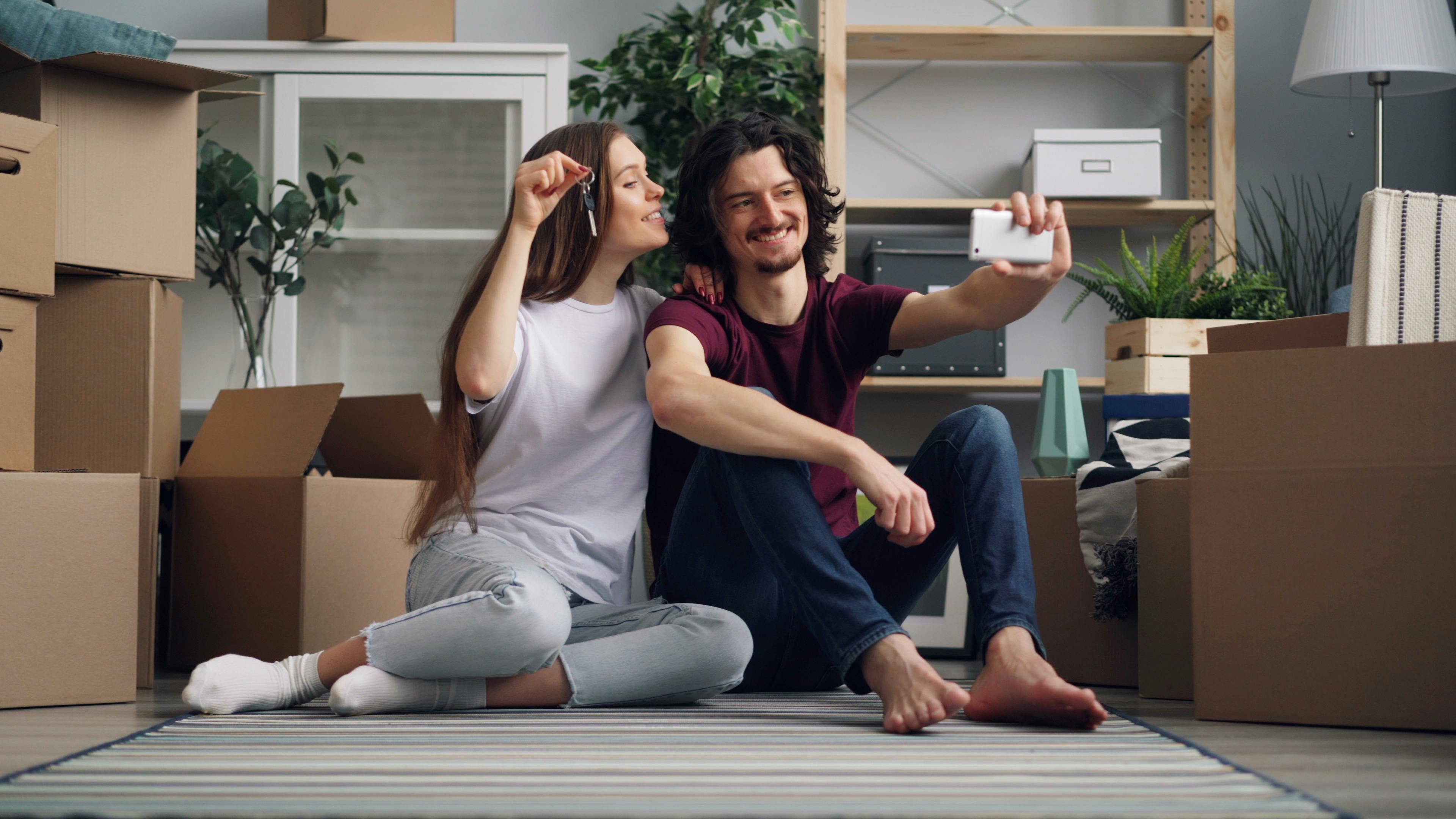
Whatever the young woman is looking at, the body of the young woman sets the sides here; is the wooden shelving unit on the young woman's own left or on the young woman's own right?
on the young woman's own left

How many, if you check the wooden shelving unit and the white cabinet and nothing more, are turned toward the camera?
2

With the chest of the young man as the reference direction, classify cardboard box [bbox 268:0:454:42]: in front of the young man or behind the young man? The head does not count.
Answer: behind

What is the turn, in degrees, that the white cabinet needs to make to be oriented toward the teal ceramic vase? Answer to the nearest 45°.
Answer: approximately 45° to its left

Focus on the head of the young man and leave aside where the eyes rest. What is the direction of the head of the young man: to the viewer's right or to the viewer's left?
to the viewer's right

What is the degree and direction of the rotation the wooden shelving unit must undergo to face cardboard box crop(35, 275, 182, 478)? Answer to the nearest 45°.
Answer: approximately 45° to its right

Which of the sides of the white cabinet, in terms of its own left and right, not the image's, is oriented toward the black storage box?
left

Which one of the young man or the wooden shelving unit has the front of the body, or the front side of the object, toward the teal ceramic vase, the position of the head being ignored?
the wooden shelving unit
